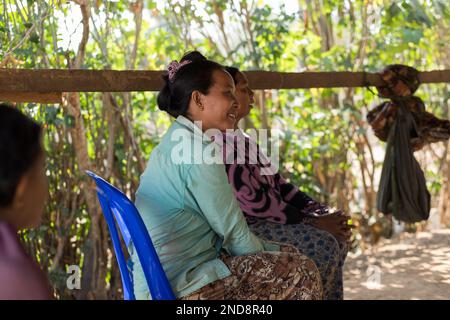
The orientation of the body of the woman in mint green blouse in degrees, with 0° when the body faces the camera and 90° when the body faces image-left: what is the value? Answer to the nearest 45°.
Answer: approximately 270°

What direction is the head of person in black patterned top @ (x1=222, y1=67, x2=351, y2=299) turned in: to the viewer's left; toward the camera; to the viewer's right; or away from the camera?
to the viewer's right

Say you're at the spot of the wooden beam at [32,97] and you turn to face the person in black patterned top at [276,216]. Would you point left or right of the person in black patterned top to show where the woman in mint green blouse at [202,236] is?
right

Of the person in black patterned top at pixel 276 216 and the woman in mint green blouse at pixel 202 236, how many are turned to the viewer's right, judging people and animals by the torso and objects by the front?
2

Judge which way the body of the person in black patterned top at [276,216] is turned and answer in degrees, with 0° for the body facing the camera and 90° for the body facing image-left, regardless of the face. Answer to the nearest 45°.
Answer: approximately 270°

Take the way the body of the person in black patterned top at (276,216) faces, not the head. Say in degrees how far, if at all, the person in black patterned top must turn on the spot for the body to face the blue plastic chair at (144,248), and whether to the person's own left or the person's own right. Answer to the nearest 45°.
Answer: approximately 135° to the person's own right
